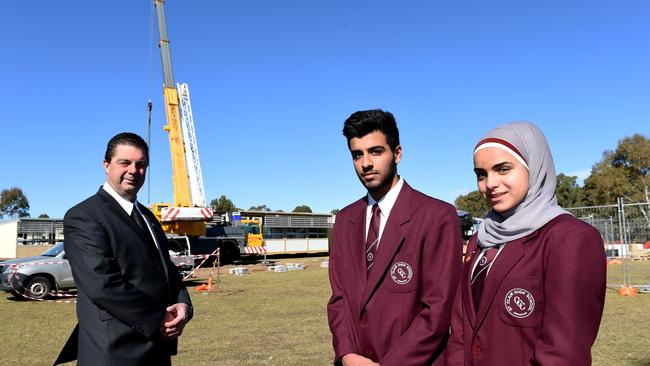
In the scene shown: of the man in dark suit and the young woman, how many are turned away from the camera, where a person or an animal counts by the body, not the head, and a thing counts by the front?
0

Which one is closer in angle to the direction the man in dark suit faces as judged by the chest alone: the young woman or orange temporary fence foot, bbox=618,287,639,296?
the young woman

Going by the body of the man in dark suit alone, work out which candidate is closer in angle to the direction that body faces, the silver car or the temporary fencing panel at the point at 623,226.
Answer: the temporary fencing panel

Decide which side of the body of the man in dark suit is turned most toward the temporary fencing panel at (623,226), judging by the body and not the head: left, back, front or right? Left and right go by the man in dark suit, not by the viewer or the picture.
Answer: left

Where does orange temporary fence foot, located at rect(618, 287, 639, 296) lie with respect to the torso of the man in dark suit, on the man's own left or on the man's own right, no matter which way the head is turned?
on the man's own left

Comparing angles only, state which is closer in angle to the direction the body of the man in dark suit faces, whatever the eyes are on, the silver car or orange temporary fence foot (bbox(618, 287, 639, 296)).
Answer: the orange temporary fence foot

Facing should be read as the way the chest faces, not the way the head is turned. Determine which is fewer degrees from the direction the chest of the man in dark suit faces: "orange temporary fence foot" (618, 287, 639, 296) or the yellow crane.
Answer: the orange temporary fence foot

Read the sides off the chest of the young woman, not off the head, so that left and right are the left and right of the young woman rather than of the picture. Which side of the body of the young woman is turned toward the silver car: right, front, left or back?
right

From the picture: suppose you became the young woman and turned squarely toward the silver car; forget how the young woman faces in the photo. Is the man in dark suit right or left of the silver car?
left

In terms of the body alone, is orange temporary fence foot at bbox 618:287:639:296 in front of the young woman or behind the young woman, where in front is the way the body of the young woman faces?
behind

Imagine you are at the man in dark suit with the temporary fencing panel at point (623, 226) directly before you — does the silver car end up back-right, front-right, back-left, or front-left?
front-left

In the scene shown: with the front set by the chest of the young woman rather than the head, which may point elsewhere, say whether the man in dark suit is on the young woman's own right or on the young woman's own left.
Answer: on the young woman's own right

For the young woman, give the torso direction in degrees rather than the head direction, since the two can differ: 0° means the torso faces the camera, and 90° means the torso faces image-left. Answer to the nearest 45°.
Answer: approximately 45°

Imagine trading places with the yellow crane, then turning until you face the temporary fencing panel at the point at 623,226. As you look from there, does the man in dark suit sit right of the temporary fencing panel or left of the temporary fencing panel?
right
